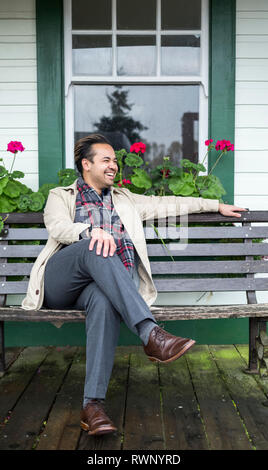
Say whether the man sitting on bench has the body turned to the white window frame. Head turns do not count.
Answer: no

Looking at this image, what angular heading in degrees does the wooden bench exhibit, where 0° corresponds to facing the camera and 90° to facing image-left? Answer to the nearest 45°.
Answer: approximately 0°

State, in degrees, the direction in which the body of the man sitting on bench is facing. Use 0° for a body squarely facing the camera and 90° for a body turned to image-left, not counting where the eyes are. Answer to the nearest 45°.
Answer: approximately 315°
